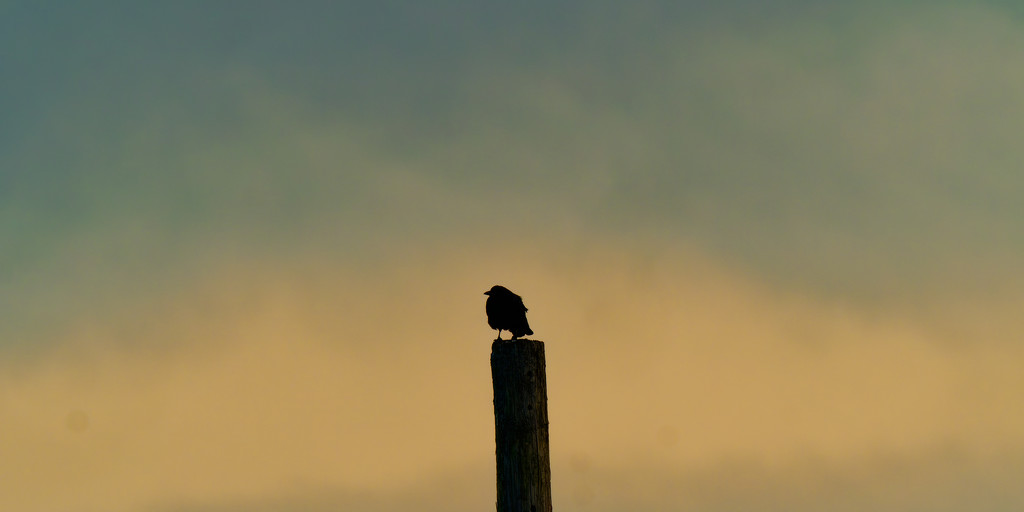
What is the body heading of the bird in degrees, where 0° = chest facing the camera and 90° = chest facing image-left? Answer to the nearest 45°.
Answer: approximately 90°
